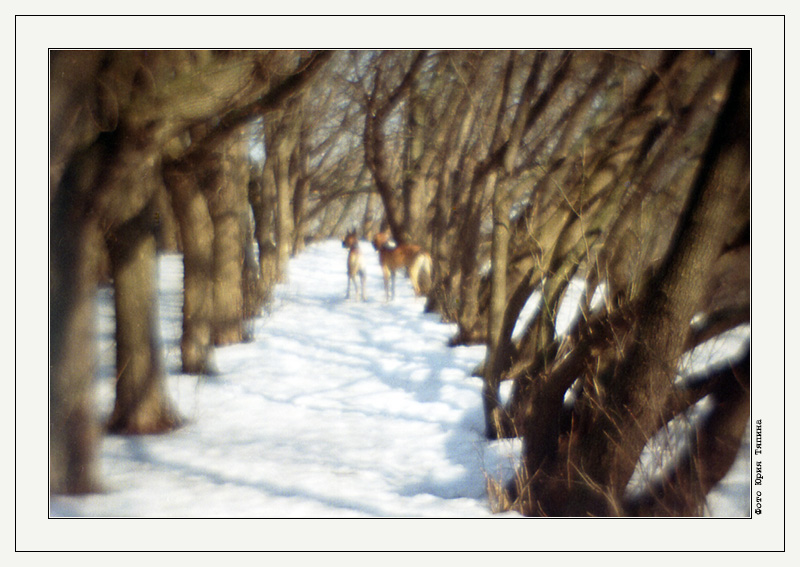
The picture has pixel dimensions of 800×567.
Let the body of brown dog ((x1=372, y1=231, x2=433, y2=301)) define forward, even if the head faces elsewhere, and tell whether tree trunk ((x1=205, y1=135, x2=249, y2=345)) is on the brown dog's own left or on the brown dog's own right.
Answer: on the brown dog's own left

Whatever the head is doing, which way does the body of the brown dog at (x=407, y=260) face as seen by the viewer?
to the viewer's left

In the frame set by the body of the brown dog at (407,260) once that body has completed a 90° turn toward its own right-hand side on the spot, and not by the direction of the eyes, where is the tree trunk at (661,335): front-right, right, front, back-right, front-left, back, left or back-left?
back

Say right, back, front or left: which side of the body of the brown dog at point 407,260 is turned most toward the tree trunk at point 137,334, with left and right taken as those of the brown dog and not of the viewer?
left

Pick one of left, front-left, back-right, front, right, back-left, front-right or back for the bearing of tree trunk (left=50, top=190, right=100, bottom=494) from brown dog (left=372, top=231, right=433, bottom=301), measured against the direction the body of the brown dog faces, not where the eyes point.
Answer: left

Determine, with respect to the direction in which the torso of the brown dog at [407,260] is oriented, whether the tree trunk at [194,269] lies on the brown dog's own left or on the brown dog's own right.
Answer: on the brown dog's own left
